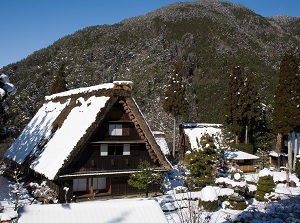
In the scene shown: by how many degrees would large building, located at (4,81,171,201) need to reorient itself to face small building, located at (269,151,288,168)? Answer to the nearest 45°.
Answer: approximately 90° to its left

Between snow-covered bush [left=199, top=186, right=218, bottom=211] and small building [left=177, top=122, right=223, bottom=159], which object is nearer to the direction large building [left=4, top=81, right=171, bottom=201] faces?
the snow-covered bush

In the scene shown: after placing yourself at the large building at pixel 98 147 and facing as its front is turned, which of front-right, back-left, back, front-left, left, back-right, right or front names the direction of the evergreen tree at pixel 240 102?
left

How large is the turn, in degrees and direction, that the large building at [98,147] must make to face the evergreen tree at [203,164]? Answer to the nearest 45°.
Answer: approximately 45° to its left

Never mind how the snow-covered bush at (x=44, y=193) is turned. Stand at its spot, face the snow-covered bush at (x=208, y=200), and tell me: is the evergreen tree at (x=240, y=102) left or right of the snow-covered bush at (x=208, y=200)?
left

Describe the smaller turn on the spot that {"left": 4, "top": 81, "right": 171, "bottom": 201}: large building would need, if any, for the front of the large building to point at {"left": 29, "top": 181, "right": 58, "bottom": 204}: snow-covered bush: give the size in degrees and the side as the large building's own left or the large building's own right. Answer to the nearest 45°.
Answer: approximately 90° to the large building's own right

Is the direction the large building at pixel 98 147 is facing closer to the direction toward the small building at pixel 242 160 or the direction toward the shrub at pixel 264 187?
the shrub

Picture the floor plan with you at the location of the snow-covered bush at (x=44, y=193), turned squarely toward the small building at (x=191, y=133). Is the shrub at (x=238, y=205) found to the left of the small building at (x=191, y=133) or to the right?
right

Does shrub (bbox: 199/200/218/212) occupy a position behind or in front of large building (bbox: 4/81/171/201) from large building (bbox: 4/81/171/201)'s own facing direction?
in front

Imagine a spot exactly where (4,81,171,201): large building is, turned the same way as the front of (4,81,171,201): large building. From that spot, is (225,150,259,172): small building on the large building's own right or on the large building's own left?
on the large building's own left

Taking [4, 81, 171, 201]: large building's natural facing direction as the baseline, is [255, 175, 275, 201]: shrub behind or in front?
in front

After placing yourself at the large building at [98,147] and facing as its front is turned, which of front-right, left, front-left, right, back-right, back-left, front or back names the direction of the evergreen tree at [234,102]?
left

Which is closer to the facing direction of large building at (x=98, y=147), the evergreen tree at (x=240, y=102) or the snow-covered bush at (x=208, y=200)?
the snow-covered bush

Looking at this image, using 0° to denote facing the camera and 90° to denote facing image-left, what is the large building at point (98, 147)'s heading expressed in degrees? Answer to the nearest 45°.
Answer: approximately 315°
